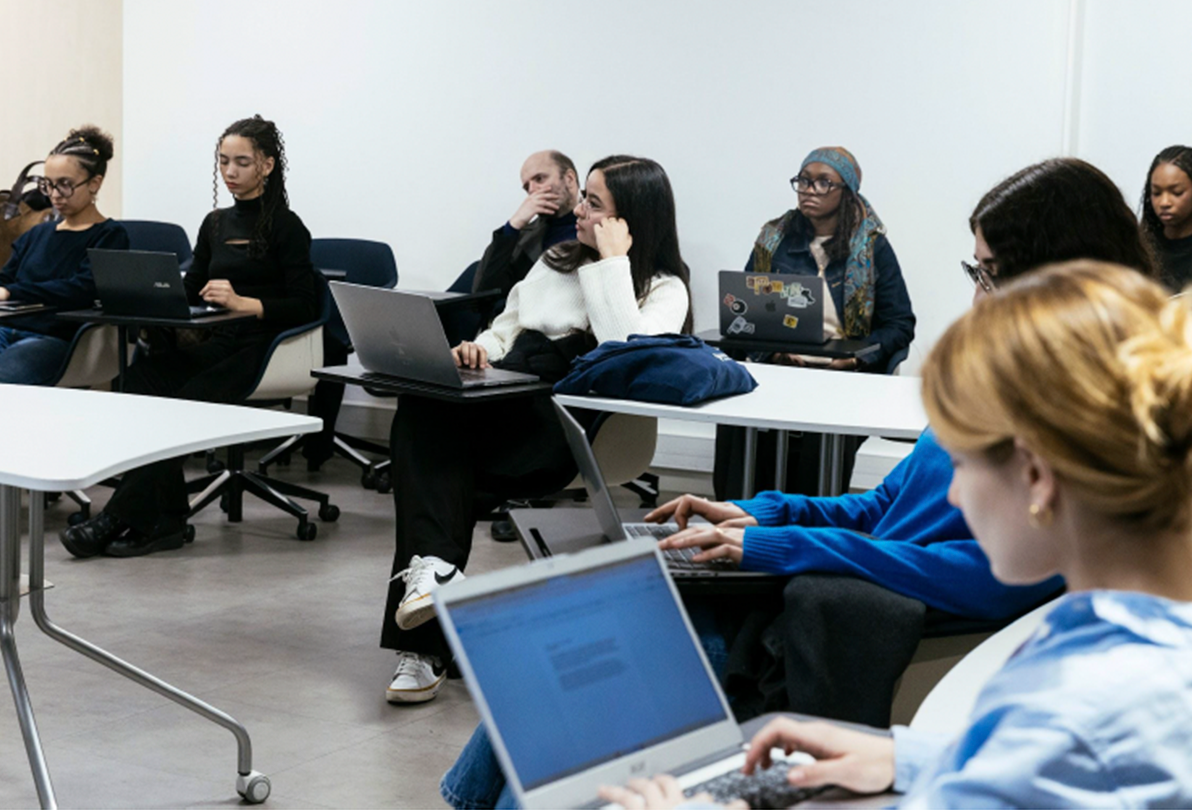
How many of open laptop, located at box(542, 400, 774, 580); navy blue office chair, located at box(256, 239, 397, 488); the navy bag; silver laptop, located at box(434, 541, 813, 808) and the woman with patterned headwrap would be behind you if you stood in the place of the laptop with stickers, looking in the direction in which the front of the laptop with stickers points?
3

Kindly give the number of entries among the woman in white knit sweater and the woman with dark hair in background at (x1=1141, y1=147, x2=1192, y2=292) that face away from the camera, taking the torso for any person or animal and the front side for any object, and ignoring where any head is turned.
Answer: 0

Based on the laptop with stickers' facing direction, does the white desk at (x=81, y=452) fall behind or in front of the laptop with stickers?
behind

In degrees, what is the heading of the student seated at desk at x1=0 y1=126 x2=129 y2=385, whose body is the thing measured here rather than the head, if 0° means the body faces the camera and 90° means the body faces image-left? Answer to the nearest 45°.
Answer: approximately 45°

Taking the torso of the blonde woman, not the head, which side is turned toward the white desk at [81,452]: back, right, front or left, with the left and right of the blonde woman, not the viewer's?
front

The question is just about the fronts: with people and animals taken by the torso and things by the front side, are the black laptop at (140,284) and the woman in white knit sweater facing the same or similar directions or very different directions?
very different directions

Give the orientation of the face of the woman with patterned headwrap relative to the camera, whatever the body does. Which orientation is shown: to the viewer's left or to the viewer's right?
to the viewer's left

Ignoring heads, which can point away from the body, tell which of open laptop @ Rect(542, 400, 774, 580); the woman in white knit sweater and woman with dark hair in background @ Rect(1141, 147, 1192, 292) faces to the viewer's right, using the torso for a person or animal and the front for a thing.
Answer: the open laptop

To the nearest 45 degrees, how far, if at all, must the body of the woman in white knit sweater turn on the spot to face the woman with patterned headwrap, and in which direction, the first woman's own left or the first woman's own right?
approximately 180°

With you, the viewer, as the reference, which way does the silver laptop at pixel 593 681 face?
facing the viewer and to the right of the viewer

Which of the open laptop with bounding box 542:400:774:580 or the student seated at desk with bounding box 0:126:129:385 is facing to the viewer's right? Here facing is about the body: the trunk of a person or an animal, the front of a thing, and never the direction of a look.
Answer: the open laptop

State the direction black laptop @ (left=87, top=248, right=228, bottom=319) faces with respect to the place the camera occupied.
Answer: facing away from the viewer and to the right of the viewer

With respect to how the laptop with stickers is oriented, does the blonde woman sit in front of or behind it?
behind

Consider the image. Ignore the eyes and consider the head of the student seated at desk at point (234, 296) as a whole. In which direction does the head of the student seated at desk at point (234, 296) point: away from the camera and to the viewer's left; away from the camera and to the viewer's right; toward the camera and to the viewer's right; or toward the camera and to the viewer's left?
toward the camera and to the viewer's left
